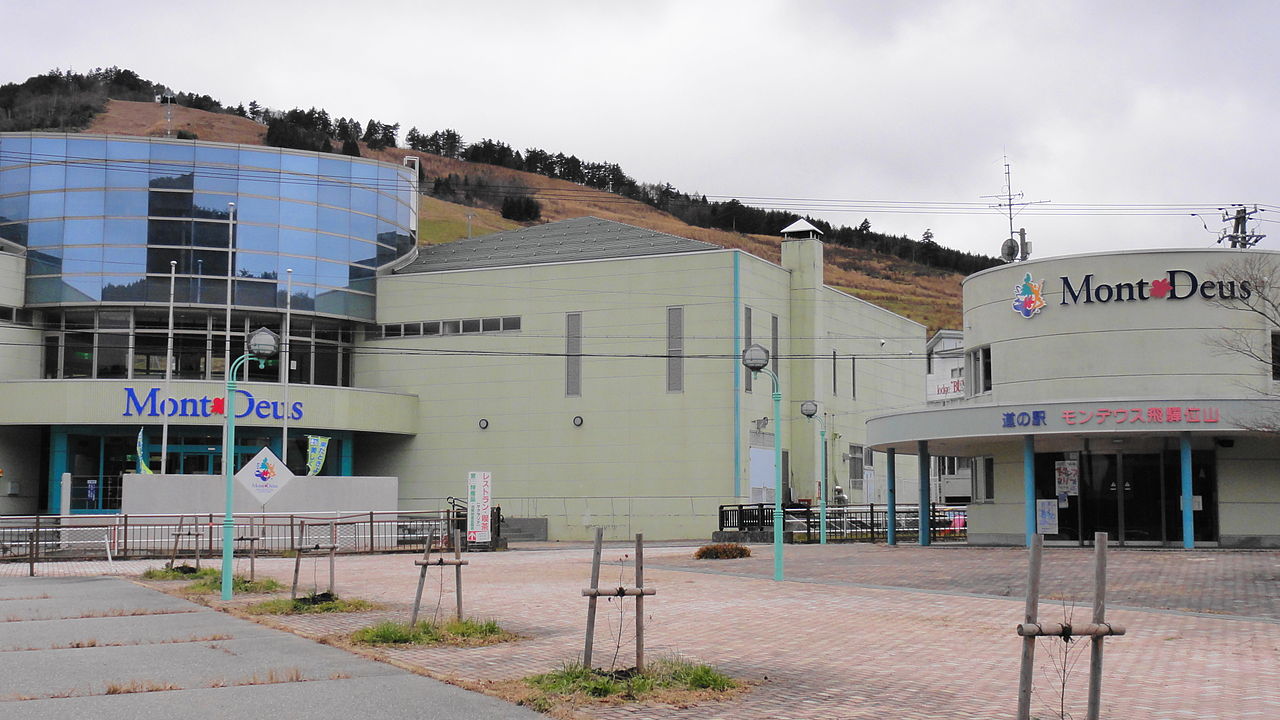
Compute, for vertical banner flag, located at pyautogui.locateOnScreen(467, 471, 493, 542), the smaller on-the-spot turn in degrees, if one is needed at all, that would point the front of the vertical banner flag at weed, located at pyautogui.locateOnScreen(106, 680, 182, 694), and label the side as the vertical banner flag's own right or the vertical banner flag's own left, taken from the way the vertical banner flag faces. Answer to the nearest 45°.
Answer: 0° — it already faces it

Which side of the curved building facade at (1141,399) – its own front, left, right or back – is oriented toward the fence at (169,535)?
right

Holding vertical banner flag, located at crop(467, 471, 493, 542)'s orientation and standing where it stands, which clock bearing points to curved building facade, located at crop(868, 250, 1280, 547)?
The curved building facade is roughly at 10 o'clock from the vertical banner flag.

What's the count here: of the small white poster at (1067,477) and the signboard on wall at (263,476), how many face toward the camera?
2

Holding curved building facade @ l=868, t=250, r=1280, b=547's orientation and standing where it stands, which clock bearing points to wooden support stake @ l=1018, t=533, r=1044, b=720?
The wooden support stake is roughly at 12 o'clock from the curved building facade.

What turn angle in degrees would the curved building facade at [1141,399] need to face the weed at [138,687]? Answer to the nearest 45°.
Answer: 0° — it already faces it

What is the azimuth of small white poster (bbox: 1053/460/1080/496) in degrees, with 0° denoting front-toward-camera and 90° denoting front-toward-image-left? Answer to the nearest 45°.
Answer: approximately 0°

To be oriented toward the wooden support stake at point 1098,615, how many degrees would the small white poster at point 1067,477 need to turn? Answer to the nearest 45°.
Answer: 0° — it already faces it

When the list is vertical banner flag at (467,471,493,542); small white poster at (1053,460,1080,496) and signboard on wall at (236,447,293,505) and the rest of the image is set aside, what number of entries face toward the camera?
3

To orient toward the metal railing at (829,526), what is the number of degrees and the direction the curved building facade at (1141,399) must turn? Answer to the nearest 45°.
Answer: approximately 135° to its right

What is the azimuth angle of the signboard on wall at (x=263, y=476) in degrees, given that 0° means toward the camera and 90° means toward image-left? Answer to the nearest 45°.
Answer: approximately 0°

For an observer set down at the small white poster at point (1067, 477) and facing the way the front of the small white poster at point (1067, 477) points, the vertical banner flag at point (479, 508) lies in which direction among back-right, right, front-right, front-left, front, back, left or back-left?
right

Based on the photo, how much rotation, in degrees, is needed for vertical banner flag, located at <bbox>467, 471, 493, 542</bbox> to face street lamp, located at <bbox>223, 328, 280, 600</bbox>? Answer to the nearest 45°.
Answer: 0° — it already faces it

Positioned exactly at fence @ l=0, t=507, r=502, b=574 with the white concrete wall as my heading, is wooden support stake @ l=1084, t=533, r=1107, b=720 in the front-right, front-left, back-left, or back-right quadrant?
back-right
